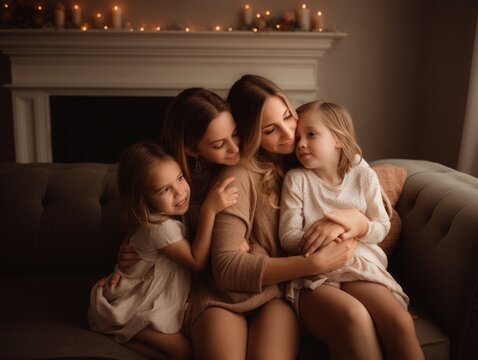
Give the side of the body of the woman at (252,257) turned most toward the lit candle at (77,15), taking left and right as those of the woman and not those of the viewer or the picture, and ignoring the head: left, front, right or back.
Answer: back

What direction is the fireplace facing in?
toward the camera

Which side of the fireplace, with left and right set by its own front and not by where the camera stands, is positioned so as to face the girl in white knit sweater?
front

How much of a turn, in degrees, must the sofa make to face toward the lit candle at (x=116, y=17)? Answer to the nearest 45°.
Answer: approximately 180°

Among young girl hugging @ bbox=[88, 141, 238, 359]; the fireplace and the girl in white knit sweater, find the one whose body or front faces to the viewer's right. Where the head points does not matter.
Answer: the young girl hugging

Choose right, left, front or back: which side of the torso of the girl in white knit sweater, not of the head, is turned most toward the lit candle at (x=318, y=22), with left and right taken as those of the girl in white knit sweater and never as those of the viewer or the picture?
back

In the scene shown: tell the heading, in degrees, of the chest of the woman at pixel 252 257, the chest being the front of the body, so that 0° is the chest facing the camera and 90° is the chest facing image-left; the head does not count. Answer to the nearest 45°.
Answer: approximately 315°

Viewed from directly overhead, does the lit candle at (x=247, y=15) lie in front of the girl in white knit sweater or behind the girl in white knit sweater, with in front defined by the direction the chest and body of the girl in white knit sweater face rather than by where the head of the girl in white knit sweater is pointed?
behind

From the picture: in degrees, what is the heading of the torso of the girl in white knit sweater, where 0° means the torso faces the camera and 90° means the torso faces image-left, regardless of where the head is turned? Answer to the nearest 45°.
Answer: approximately 0°

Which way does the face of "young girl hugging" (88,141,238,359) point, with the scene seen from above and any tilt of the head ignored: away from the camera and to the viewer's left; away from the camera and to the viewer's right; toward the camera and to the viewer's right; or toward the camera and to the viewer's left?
toward the camera and to the viewer's right

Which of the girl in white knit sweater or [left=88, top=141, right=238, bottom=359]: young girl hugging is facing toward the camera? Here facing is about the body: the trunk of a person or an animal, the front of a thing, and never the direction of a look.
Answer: the girl in white knit sweater

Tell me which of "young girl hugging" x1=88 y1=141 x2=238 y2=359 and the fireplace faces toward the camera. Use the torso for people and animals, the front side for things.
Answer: the fireplace

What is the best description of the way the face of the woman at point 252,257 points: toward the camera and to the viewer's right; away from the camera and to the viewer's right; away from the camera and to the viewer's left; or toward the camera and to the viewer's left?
toward the camera and to the viewer's right

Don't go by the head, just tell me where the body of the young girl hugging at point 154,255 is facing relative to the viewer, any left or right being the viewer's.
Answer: facing to the right of the viewer
